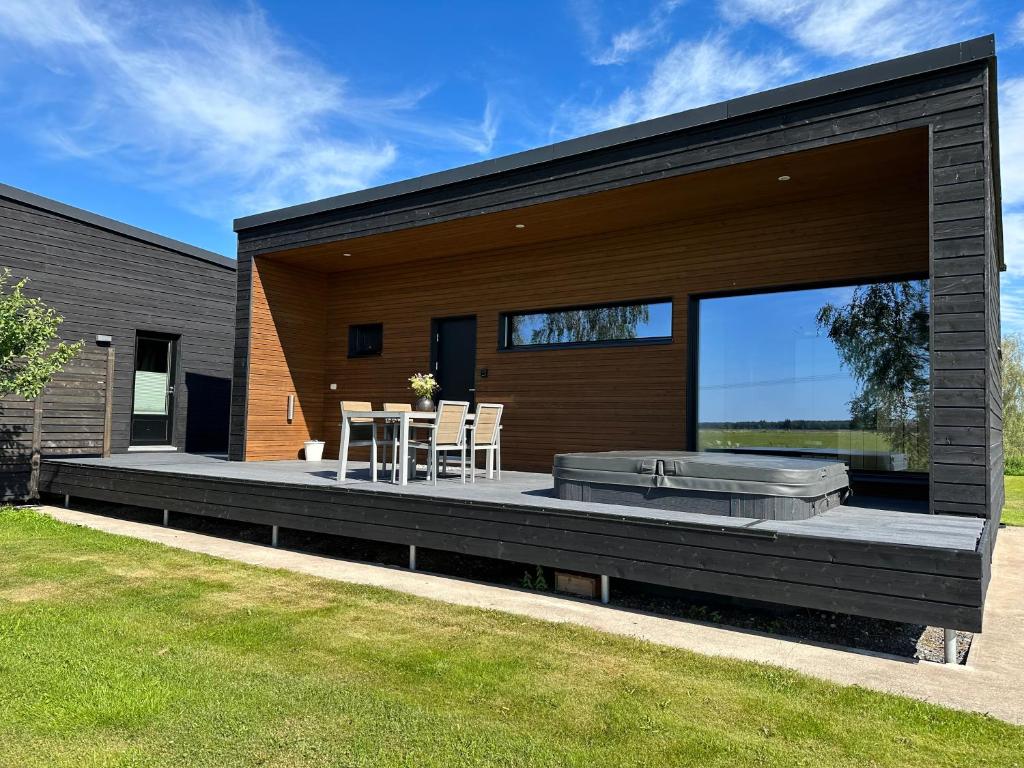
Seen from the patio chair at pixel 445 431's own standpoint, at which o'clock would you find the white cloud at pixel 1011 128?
The white cloud is roughly at 4 o'clock from the patio chair.

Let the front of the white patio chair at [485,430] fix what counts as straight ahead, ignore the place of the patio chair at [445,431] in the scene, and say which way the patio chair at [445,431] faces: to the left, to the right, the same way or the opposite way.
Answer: the same way

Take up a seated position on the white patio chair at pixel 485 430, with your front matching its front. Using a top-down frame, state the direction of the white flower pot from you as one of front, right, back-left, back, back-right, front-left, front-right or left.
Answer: front

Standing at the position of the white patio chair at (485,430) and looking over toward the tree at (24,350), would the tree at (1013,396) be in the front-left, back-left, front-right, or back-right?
back-right

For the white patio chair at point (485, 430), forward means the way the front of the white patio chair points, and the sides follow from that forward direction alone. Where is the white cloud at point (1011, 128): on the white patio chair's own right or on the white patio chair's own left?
on the white patio chair's own right

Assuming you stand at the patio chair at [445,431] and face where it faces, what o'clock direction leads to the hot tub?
The hot tub is roughly at 6 o'clock from the patio chair.

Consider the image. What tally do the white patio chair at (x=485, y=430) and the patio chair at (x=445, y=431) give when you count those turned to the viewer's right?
0

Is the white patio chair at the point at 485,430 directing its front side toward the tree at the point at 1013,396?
no

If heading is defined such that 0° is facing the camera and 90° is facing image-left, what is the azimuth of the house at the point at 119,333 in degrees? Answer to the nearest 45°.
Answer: approximately 315°

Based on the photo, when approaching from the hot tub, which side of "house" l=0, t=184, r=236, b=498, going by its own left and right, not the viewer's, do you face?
front

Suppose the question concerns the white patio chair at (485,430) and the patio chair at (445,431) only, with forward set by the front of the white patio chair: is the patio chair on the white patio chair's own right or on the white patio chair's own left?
on the white patio chair's own left

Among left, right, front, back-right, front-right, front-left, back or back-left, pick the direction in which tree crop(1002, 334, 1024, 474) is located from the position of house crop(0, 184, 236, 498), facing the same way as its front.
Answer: front-left
